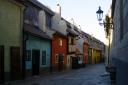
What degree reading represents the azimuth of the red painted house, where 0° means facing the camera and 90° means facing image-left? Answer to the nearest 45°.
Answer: approximately 315°

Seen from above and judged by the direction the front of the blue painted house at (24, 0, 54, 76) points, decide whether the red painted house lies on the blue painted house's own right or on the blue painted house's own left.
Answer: on the blue painted house's own left

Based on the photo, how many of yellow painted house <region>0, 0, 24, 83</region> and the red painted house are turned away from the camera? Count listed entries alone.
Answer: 0

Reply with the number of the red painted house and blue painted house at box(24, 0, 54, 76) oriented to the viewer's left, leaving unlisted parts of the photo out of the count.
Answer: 0

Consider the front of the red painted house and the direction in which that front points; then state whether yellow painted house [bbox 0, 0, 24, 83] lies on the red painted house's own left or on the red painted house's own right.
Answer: on the red painted house's own right

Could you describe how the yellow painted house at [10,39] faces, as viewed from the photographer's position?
facing the viewer and to the right of the viewer

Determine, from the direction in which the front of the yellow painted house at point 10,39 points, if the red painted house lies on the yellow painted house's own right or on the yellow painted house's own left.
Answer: on the yellow painted house's own left

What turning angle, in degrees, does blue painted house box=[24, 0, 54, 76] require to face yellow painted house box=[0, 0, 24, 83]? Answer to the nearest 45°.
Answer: approximately 45° to its right

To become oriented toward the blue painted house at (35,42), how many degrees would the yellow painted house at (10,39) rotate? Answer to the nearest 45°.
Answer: approximately 135° to its left
